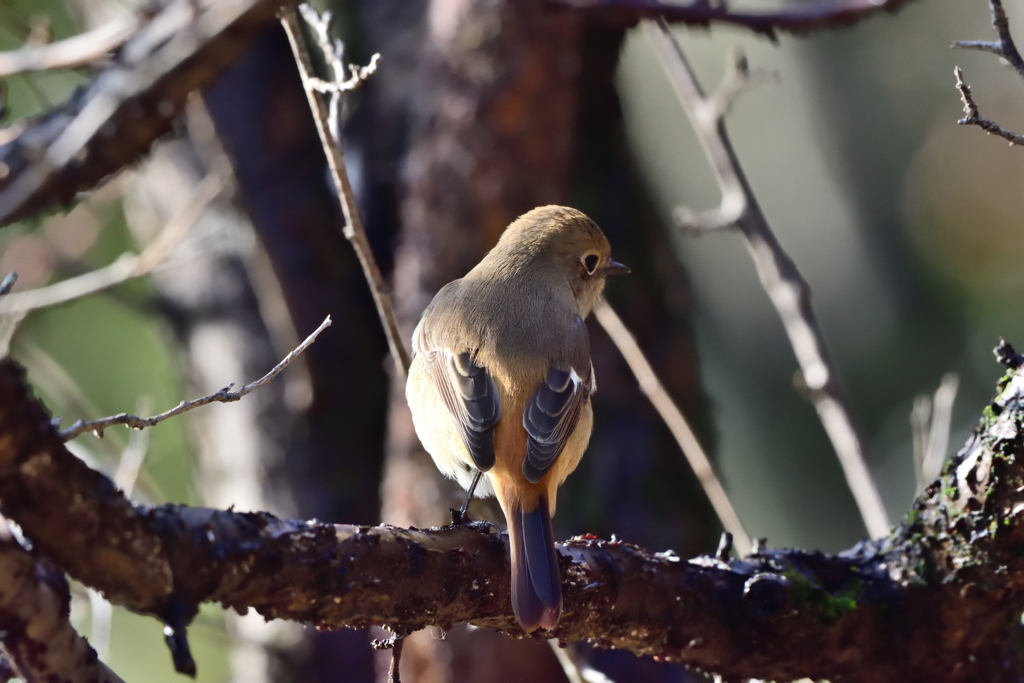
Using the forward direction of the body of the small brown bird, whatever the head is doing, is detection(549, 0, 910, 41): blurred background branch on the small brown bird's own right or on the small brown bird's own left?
on the small brown bird's own right

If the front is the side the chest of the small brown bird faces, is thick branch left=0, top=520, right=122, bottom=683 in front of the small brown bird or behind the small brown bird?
behind

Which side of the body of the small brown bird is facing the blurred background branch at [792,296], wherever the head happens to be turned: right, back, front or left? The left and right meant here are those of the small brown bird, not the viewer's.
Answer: right

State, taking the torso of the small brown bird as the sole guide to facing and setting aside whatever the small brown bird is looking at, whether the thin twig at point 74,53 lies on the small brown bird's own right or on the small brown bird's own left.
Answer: on the small brown bird's own left

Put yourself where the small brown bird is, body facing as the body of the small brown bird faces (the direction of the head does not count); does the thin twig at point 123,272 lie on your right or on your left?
on your left

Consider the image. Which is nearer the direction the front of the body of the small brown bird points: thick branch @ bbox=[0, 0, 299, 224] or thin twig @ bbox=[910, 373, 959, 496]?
the thin twig

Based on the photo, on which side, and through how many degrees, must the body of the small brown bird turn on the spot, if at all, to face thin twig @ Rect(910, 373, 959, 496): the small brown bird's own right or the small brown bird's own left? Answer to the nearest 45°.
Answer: approximately 45° to the small brown bird's own right

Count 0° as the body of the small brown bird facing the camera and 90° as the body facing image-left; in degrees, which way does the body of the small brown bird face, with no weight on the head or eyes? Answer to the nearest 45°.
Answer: approximately 180°

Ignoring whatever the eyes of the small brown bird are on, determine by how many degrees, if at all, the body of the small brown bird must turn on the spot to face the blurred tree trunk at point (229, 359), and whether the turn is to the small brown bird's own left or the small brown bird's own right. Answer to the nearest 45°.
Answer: approximately 45° to the small brown bird's own left
